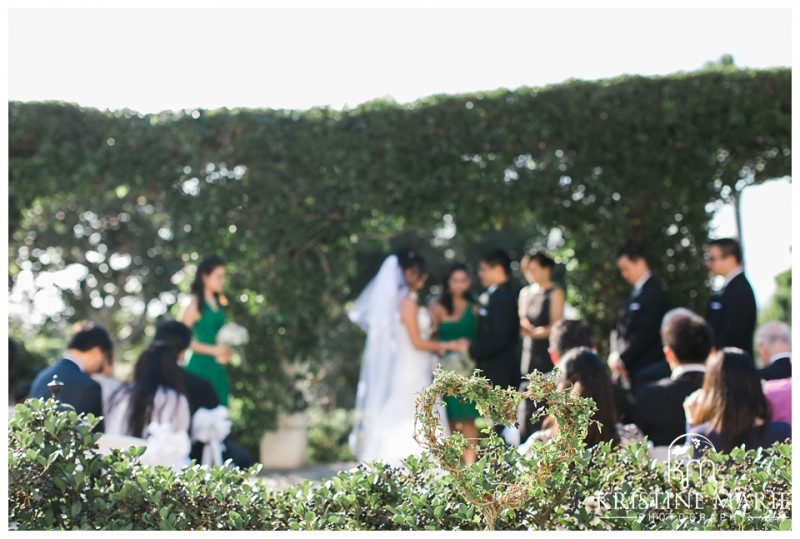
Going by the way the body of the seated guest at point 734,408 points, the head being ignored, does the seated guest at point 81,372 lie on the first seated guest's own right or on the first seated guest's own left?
on the first seated guest's own left

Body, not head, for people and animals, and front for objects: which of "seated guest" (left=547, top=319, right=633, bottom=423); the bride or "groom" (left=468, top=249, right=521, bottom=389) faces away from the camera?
the seated guest

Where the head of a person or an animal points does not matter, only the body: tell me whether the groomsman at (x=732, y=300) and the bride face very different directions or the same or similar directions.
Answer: very different directions

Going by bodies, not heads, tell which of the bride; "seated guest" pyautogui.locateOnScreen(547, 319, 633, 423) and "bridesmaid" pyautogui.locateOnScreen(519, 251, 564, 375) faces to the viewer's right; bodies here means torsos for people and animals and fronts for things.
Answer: the bride

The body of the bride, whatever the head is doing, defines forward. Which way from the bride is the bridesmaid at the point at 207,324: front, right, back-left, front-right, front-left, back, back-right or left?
back

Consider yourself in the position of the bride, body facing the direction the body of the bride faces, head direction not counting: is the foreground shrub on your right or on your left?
on your right

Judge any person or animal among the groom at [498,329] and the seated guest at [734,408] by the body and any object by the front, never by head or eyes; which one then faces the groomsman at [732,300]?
the seated guest

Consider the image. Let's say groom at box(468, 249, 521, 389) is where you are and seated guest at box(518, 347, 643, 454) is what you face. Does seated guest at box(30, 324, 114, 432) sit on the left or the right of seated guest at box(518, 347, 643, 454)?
right

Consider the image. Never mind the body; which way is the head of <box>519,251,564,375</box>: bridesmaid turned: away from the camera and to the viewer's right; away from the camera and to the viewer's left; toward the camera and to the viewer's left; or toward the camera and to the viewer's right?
toward the camera and to the viewer's left

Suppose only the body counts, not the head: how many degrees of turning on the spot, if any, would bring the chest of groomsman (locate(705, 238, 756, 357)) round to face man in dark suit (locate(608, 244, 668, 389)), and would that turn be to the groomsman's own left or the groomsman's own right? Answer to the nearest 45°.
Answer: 0° — they already face them

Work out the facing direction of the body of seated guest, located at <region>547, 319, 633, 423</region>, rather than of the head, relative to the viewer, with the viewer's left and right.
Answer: facing away from the viewer

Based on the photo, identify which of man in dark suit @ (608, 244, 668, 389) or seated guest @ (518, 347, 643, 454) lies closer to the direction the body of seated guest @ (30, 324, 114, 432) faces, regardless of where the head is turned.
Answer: the man in dark suit

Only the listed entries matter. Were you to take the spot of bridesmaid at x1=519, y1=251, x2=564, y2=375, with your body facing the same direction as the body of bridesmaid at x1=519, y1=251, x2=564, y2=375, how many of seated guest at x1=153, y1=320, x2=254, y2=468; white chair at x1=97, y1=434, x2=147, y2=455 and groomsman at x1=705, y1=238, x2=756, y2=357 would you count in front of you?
2

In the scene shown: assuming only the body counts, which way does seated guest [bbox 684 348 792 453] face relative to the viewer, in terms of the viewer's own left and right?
facing away from the viewer

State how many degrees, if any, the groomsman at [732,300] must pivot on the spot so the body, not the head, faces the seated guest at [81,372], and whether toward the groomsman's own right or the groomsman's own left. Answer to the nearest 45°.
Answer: approximately 45° to the groomsman's own left

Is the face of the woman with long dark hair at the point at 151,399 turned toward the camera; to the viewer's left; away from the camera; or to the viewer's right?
away from the camera
